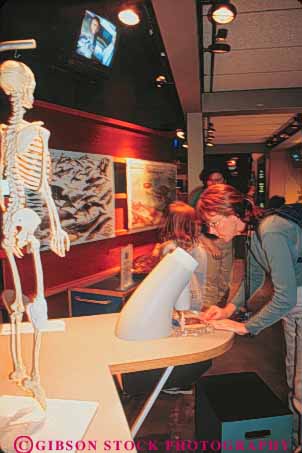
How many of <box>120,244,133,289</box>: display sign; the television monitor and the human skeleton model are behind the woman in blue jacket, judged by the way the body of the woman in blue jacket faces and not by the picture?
0

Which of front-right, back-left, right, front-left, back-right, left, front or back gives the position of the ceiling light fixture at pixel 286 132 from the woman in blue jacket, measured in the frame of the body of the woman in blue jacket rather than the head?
right

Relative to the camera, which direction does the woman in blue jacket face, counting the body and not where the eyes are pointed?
to the viewer's left

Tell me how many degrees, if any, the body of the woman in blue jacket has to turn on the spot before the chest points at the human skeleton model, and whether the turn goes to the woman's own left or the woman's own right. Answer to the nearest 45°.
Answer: approximately 45° to the woman's own left

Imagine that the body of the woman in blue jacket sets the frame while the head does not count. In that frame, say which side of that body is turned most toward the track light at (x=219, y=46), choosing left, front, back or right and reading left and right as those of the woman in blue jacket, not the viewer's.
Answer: right

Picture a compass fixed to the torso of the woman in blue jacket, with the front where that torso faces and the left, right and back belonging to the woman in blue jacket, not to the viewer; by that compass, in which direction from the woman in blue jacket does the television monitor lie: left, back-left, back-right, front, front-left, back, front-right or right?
front-right

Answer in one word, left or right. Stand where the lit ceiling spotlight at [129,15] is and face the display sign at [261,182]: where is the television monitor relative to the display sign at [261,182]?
left

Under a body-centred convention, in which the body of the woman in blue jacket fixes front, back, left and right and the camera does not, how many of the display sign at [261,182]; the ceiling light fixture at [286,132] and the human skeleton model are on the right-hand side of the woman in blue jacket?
2

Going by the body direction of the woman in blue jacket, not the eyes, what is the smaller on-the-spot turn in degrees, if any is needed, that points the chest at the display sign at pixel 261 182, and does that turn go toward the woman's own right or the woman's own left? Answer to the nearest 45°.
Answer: approximately 90° to the woman's own right

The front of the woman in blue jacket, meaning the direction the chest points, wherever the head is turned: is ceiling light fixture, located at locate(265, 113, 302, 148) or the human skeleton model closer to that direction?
the human skeleton model
